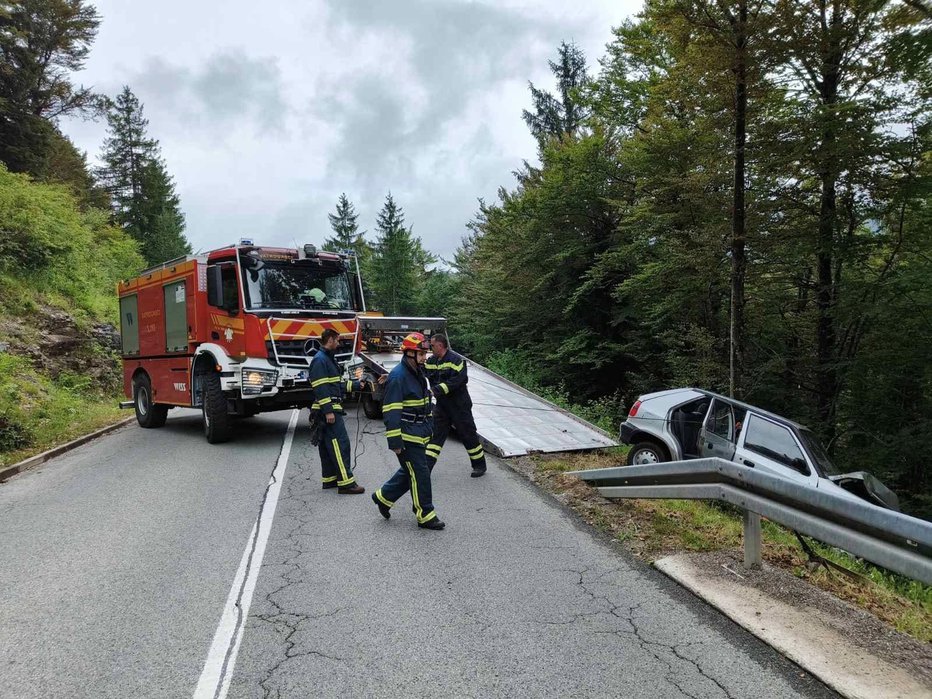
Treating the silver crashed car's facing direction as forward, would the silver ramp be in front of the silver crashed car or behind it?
behind

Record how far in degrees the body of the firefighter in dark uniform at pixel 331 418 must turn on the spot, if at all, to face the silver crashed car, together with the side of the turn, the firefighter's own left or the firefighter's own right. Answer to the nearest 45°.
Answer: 0° — they already face it

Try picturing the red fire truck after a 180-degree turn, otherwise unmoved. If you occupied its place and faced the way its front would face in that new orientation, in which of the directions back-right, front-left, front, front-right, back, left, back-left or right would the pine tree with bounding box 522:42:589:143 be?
right

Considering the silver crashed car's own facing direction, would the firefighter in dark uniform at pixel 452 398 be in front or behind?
behind

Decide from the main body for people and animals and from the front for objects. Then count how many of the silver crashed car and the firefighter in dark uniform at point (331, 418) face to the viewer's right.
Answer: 2

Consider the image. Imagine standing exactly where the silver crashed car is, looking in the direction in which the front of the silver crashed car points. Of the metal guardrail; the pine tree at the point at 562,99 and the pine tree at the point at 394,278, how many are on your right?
1

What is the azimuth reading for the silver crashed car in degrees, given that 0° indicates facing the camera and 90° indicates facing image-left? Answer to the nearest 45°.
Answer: approximately 270°

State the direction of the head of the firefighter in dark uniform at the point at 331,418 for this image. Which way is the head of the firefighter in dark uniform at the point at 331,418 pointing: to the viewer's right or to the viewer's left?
to the viewer's right

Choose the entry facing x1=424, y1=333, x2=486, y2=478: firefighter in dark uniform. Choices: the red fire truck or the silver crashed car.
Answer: the red fire truck

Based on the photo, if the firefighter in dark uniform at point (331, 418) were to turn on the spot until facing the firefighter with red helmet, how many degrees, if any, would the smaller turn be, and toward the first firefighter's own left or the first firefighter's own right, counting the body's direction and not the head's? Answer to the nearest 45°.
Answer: approximately 45° to the first firefighter's own right

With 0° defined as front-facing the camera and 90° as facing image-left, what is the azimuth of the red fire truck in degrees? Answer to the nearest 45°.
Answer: approximately 315°

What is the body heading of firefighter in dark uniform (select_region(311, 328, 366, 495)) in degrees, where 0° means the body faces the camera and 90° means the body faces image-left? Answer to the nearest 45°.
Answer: approximately 270°

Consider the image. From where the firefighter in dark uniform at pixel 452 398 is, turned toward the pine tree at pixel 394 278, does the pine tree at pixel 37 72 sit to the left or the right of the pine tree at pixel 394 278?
left
